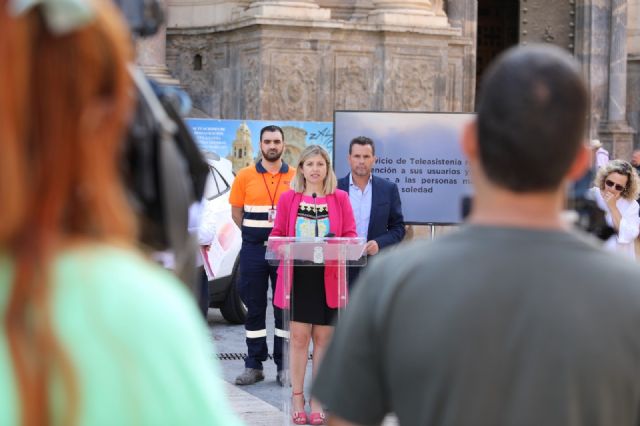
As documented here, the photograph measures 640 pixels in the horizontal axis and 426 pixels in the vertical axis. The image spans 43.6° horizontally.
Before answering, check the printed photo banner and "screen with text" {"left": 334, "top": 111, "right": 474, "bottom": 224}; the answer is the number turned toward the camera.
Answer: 2

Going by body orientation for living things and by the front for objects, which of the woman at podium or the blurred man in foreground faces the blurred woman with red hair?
the woman at podium

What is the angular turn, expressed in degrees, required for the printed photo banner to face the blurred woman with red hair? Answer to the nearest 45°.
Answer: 0° — it already faces them

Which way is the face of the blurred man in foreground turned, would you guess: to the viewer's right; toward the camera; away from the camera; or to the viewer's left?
away from the camera

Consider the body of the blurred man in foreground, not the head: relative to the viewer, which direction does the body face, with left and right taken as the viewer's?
facing away from the viewer

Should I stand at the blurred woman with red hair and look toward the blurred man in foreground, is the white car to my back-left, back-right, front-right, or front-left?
front-left

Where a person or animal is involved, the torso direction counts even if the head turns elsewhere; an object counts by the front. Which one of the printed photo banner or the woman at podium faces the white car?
the printed photo banner

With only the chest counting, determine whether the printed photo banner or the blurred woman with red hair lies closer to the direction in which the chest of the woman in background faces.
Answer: the blurred woman with red hair

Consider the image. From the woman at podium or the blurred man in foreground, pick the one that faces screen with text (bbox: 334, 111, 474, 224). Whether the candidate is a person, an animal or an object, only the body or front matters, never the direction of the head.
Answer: the blurred man in foreground

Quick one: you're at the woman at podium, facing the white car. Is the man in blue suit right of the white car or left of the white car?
right

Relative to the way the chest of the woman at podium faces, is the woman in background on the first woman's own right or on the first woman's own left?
on the first woman's own left

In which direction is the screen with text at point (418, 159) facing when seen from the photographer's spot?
facing the viewer

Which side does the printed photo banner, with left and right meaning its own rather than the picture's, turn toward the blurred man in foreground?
front

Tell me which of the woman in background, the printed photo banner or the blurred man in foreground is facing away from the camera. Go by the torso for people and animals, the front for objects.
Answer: the blurred man in foreground

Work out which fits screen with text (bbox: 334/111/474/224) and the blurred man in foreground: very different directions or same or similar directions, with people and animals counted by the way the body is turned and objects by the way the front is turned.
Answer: very different directions

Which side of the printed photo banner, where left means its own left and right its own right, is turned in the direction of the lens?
front

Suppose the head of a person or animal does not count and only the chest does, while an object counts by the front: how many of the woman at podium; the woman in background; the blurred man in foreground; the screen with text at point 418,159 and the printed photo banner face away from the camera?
1

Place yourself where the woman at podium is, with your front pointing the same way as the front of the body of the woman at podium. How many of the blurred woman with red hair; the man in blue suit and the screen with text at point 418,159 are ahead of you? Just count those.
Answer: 1
